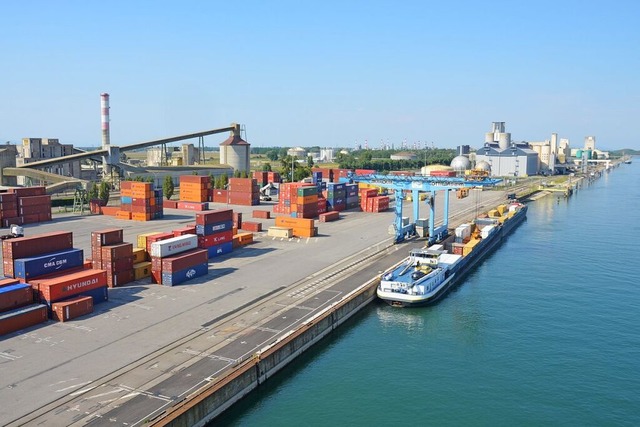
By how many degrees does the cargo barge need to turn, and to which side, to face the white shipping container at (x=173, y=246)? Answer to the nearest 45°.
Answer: approximately 135° to its left

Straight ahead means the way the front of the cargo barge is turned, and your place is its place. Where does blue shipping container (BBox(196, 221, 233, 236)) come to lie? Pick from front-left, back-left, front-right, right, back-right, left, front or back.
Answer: back-left

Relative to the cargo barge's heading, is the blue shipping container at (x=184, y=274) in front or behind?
behind

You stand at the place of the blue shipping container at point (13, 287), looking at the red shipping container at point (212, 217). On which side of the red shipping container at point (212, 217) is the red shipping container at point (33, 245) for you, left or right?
left

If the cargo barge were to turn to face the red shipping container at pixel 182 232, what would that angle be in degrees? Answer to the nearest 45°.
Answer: approximately 135° to its left

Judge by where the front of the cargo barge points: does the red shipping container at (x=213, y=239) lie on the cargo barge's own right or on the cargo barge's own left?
on the cargo barge's own left

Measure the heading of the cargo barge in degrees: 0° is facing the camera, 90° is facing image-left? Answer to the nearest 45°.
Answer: approximately 225°
